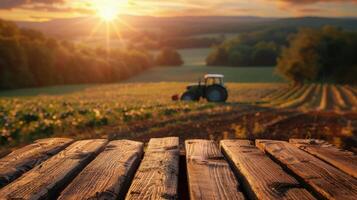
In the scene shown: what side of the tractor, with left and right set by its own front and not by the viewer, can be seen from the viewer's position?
left

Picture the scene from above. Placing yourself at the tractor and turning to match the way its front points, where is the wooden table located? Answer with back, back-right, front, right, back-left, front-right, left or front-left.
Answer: left
